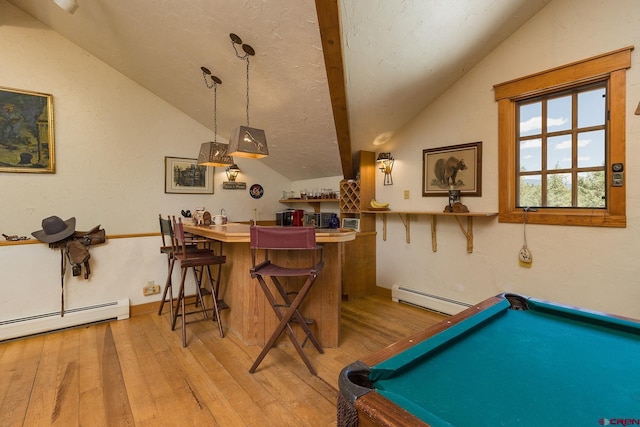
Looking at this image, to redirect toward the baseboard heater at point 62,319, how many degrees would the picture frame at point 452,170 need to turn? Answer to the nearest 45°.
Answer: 0° — it already faces it

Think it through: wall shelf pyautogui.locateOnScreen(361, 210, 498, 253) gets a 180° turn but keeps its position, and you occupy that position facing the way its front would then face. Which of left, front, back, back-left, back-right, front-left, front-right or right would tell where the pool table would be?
back-right

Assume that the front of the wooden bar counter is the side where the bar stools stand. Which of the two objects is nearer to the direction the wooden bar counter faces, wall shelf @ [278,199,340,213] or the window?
the window

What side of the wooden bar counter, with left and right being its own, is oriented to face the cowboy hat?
right

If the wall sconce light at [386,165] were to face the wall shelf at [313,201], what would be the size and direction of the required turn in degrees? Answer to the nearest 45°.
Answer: approximately 90° to its right

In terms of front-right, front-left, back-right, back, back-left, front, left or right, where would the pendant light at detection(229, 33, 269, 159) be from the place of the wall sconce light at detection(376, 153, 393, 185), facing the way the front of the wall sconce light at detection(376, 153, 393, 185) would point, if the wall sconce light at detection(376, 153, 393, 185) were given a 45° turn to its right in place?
front-left

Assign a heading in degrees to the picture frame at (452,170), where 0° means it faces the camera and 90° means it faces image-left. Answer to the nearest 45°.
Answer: approximately 45°

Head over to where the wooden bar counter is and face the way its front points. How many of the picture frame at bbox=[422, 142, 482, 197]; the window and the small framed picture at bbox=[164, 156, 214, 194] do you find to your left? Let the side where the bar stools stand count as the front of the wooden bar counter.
2

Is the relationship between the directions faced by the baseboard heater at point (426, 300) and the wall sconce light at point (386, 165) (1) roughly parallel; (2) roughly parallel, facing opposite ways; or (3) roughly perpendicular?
roughly parallel

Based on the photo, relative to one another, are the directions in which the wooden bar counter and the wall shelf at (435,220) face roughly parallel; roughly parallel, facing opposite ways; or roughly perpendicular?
roughly perpendicular

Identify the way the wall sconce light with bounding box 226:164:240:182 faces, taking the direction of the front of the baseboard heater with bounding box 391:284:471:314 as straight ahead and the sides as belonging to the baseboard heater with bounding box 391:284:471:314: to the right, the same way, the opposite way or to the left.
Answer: to the left

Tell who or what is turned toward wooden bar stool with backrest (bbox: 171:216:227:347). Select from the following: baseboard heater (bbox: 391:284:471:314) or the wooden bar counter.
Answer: the baseboard heater

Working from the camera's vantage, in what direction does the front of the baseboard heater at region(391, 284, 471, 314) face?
facing the viewer and to the left of the viewer

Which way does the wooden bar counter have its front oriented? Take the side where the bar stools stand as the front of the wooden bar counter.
toward the camera

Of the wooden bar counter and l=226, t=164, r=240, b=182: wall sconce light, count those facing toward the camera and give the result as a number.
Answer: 2

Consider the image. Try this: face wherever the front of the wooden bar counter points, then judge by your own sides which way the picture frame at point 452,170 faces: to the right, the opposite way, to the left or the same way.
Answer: to the right

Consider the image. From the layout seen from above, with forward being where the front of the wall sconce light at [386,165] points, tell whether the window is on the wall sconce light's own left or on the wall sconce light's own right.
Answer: on the wall sconce light's own left

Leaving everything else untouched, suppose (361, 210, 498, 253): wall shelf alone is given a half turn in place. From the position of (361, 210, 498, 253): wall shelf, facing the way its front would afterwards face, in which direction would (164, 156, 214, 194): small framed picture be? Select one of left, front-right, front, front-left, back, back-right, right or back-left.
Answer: back-left
